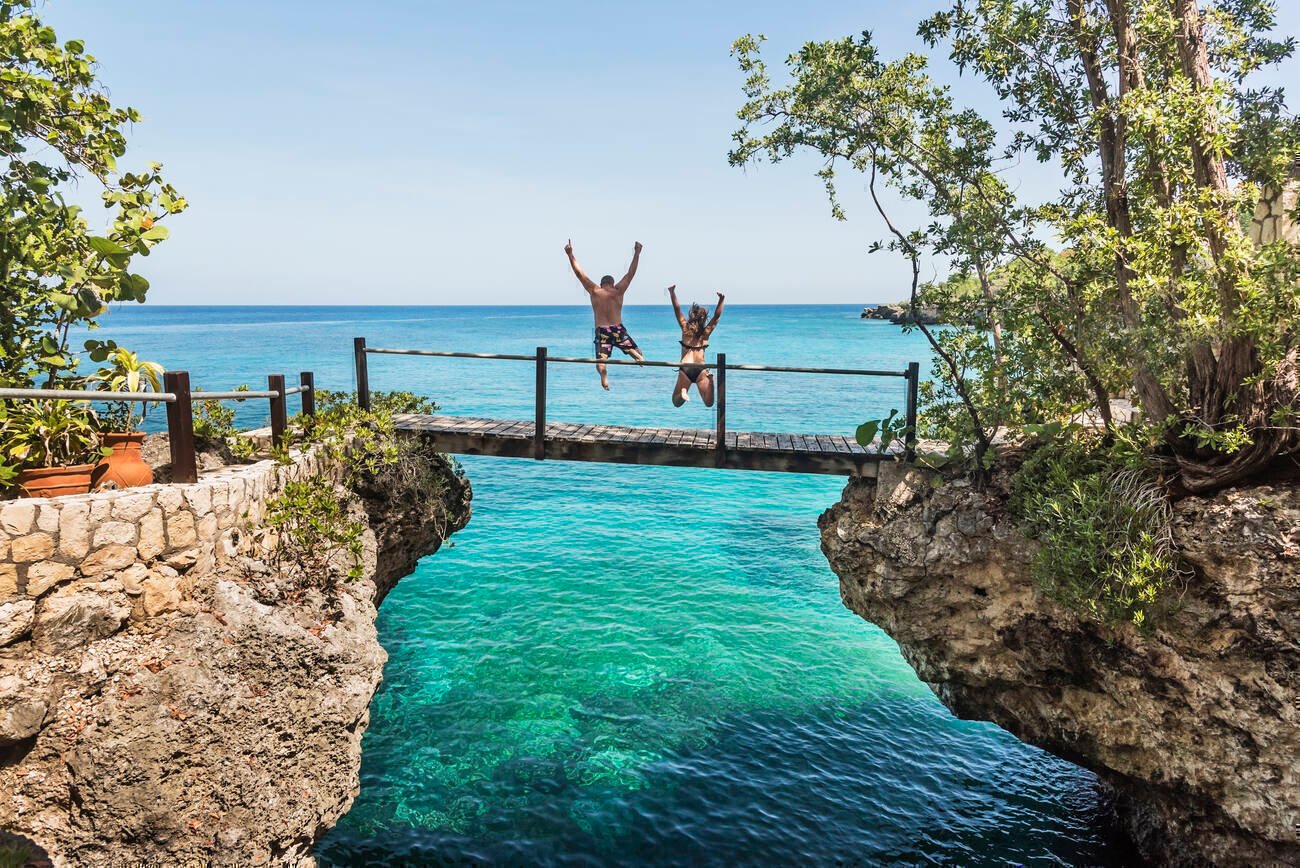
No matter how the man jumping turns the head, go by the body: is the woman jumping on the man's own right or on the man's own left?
on the man's own right

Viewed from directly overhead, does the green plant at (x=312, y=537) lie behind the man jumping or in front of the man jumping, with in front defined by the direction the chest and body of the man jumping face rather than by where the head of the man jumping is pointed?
behind

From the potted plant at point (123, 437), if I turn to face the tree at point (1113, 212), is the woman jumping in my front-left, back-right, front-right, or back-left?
front-left

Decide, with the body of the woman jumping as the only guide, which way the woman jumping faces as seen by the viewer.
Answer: away from the camera

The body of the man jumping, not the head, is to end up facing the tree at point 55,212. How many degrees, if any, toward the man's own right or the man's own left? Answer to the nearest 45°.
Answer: approximately 135° to the man's own left

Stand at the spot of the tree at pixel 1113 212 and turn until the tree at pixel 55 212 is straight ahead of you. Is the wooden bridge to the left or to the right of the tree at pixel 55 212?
right

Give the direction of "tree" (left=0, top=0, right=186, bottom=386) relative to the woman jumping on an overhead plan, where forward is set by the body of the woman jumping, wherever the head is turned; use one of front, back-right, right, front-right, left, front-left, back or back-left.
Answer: back-left

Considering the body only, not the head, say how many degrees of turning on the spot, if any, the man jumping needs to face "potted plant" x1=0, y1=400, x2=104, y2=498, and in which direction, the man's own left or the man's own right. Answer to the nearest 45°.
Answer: approximately 135° to the man's own left

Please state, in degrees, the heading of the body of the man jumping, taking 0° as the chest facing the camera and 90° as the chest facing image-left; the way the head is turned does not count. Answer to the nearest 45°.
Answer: approximately 180°
